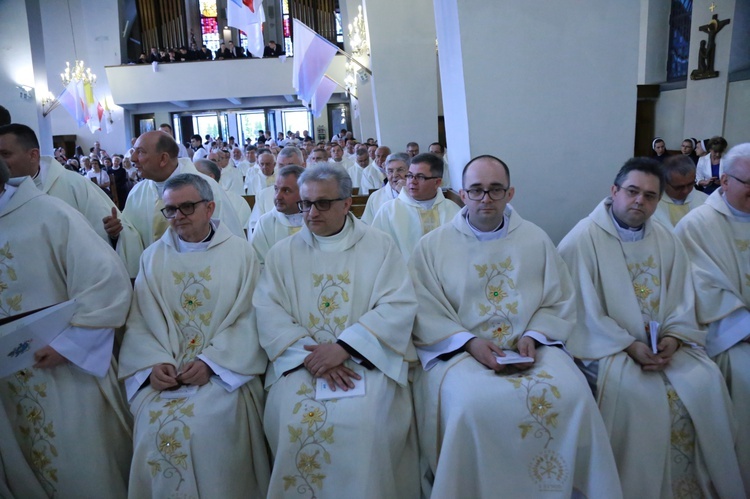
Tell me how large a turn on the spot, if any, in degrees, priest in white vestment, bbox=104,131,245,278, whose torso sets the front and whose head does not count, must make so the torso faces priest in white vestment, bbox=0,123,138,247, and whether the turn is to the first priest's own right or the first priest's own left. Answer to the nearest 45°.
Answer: approximately 45° to the first priest's own right

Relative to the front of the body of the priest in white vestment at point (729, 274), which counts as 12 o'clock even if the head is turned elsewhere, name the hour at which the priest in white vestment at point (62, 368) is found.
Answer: the priest in white vestment at point (62, 368) is roughly at 3 o'clock from the priest in white vestment at point (729, 274).

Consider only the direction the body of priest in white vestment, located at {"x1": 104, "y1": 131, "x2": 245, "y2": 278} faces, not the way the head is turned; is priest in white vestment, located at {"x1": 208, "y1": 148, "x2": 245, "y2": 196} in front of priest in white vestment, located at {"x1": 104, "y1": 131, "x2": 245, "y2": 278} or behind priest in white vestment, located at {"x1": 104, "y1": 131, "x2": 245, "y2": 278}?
behind

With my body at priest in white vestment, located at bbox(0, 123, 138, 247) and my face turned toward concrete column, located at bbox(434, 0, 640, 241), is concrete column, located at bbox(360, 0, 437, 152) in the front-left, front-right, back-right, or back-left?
front-left

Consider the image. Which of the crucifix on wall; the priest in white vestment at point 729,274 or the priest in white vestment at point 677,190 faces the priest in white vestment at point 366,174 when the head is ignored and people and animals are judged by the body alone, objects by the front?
the crucifix on wall

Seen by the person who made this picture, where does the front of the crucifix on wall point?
facing the viewer and to the left of the viewer

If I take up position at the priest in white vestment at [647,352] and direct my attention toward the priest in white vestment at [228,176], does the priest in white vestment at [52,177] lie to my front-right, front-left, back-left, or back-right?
front-left

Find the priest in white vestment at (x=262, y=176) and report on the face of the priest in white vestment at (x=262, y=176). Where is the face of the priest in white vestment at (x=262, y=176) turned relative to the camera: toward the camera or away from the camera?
toward the camera

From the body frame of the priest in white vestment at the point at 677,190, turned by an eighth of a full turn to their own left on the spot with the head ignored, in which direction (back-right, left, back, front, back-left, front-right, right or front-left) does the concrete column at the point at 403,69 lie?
back

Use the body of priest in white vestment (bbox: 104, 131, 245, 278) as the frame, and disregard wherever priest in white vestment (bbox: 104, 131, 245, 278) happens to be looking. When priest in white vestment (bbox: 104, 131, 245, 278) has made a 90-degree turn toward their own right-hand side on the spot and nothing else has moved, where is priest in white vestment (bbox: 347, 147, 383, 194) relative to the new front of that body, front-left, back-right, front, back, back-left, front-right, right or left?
right

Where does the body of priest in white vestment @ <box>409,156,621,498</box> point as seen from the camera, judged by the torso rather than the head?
toward the camera

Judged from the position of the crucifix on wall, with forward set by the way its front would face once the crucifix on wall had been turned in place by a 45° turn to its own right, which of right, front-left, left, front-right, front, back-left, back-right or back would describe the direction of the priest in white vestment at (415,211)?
left

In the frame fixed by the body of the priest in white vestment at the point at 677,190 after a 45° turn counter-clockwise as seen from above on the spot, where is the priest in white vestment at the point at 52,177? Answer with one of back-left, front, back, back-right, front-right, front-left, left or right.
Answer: right

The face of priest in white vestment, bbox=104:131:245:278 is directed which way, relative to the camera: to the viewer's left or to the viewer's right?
to the viewer's left

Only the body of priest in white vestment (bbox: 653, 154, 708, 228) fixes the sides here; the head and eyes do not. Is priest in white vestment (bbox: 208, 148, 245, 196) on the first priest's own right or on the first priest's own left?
on the first priest's own right
